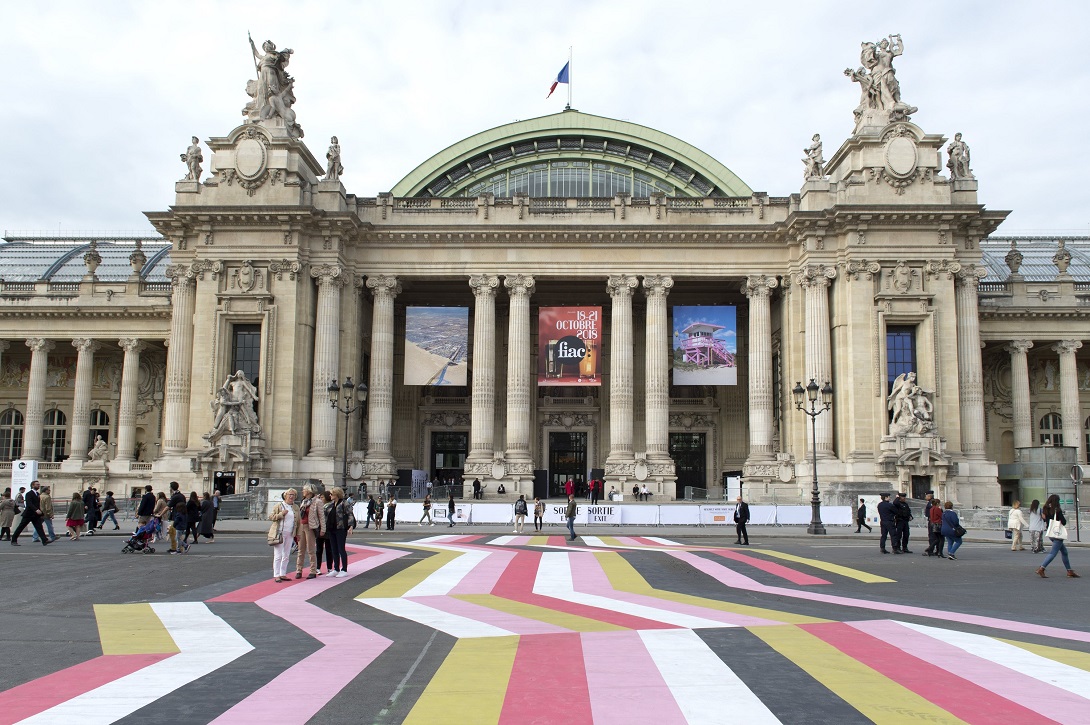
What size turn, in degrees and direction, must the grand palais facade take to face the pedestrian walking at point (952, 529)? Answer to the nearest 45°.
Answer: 0° — it already faces them

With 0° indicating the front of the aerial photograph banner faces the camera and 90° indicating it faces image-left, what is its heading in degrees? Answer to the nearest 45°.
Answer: approximately 0°

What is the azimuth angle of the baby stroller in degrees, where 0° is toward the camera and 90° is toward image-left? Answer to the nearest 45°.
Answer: approximately 90°

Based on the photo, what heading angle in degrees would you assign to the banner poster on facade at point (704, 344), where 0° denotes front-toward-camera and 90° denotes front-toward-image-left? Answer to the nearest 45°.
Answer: approximately 0°

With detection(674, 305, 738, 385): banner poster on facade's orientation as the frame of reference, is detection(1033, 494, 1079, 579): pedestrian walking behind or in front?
in front

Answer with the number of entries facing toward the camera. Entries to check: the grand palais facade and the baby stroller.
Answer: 1
